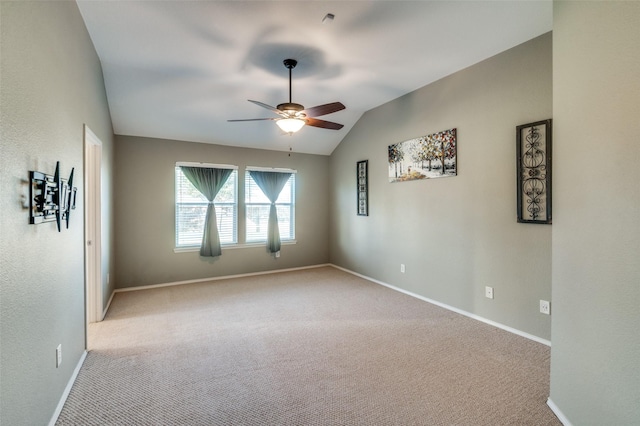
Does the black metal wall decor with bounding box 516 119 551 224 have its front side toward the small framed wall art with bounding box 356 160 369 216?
no

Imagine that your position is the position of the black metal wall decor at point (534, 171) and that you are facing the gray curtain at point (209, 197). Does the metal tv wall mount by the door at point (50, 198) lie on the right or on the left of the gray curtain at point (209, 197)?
left

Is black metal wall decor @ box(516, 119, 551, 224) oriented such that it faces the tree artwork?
no

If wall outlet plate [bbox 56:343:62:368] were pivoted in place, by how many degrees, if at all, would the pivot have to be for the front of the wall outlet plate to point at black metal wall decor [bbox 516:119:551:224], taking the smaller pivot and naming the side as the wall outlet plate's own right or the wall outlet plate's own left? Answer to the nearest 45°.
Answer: approximately 45° to the wall outlet plate's own right

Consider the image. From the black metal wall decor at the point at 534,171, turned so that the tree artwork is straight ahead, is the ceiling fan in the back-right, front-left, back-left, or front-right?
front-left

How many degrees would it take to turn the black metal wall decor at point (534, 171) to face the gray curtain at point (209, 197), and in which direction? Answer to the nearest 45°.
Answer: approximately 45° to its right

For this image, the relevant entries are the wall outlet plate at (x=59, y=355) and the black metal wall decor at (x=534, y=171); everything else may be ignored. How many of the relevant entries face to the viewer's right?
1

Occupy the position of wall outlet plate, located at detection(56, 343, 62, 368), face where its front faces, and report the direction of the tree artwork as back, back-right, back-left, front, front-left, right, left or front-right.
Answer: front

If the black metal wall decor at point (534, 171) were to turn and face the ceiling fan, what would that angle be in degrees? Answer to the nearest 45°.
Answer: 0° — it already faces it

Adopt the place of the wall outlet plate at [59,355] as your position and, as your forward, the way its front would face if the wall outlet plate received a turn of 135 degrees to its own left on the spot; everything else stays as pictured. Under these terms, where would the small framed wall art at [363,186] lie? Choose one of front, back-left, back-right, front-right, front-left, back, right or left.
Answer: back-right

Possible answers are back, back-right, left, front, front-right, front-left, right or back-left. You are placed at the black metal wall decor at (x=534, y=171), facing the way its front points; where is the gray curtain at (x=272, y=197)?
front-right

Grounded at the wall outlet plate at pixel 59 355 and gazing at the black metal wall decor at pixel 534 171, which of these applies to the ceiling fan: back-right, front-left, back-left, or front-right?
front-left

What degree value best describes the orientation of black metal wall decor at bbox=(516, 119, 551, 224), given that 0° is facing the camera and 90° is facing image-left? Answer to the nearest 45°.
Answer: approximately 45°

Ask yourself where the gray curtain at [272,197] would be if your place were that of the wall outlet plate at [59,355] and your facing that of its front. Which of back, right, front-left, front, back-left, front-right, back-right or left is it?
front-left

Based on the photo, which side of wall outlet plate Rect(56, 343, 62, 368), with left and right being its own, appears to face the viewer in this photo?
right

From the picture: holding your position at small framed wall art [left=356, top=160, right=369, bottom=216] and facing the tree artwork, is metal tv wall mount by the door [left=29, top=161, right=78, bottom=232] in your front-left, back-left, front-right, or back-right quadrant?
front-right

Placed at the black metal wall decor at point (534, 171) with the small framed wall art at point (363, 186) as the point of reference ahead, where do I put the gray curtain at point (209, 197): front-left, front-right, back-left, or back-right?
front-left
